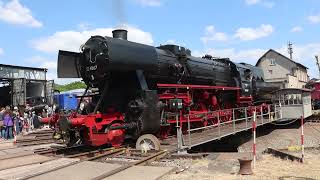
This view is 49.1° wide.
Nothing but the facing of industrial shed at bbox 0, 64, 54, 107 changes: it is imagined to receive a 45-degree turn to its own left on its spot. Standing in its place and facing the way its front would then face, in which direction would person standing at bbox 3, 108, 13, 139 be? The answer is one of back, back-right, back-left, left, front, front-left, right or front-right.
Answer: right

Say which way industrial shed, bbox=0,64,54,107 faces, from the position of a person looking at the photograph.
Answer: facing the viewer and to the right of the viewer

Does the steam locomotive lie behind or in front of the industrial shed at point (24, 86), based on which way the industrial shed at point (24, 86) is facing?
in front

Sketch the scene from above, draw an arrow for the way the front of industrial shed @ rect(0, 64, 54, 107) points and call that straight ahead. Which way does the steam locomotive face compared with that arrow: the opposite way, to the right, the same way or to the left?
to the right

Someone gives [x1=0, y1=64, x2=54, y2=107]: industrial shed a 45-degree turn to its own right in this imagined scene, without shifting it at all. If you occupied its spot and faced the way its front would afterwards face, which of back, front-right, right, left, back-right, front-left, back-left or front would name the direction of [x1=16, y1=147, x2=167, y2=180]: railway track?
front

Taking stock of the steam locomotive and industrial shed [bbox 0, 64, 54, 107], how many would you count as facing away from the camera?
0

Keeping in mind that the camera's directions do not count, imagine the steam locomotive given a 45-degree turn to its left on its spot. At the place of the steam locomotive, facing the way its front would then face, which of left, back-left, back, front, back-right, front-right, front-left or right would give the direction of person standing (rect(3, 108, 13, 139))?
back-right
